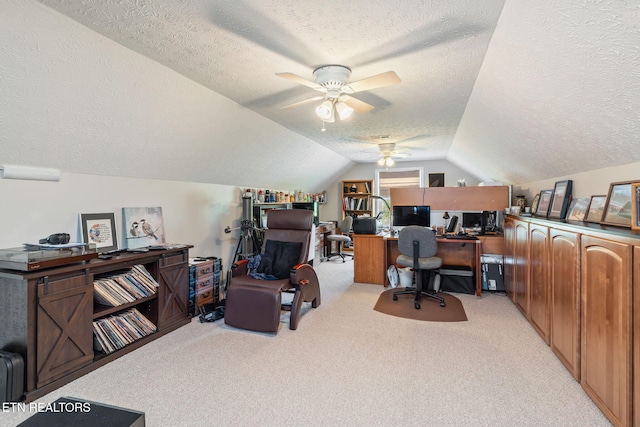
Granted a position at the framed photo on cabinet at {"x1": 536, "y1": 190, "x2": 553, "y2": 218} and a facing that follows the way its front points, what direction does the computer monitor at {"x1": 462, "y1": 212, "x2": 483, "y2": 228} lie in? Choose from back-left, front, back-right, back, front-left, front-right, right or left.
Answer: right

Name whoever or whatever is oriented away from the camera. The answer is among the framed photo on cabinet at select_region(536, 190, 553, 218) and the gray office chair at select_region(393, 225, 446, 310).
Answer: the gray office chair

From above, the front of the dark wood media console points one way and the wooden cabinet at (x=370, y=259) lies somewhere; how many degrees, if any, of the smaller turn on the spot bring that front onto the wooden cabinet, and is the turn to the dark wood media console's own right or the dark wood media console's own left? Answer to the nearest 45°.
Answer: approximately 45° to the dark wood media console's own left

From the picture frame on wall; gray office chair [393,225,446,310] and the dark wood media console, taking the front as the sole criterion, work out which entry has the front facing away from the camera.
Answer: the gray office chair

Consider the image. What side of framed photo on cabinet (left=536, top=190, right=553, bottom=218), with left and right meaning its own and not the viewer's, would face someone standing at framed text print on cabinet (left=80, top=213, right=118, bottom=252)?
front

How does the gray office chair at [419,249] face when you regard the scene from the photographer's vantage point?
facing away from the viewer

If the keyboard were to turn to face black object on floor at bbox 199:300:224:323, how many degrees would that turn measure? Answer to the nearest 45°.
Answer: approximately 45° to its right

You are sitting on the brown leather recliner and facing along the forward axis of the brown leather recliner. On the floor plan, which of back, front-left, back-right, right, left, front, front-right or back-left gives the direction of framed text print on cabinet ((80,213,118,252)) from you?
front-right

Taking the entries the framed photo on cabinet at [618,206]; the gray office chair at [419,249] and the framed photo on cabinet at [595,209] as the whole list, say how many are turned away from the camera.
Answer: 1

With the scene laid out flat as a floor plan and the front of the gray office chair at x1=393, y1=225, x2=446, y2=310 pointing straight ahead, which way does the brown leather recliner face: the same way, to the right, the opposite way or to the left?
the opposite way

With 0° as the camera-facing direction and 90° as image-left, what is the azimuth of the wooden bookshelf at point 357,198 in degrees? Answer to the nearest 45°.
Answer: approximately 0°

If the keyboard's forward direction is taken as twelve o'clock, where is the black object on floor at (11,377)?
The black object on floor is roughly at 1 o'clock from the keyboard.

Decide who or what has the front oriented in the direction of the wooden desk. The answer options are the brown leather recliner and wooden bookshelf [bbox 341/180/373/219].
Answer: the wooden bookshelf

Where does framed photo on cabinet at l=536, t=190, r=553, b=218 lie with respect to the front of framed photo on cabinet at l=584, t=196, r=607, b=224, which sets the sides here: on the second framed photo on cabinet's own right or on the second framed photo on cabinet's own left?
on the second framed photo on cabinet's own right
